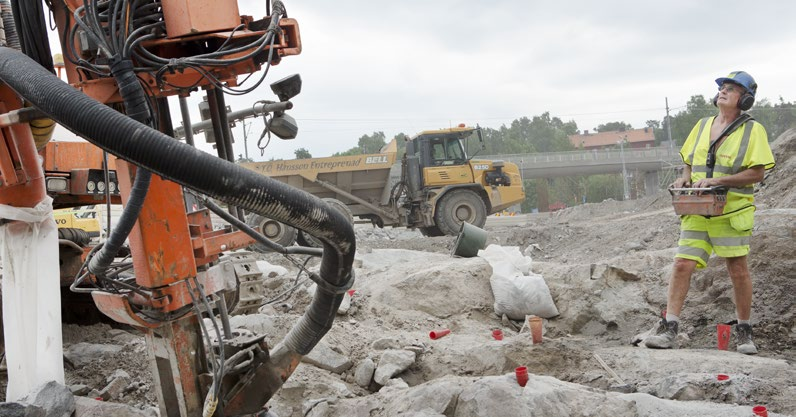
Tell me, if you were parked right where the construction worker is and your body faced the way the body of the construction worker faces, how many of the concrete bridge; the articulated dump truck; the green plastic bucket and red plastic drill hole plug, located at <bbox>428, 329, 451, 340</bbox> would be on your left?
0

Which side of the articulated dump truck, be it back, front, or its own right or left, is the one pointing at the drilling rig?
right

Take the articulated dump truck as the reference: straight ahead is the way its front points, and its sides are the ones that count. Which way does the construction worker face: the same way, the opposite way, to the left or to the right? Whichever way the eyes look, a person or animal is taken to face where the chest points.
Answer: the opposite way

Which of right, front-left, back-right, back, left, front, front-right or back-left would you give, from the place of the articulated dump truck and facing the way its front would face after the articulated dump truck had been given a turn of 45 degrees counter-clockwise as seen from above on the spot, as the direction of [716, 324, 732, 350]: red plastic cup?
back-right

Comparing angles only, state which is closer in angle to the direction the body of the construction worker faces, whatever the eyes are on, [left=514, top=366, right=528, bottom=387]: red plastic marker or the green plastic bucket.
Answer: the red plastic marker

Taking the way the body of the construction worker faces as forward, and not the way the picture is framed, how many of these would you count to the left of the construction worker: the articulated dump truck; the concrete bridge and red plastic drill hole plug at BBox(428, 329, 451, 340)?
0

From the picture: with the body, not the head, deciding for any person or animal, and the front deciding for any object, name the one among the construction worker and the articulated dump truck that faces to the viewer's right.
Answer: the articulated dump truck

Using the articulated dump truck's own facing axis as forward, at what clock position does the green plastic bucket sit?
The green plastic bucket is roughly at 3 o'clock from the articulated dump truck.

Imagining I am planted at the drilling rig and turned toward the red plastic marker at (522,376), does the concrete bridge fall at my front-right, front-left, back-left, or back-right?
front-left

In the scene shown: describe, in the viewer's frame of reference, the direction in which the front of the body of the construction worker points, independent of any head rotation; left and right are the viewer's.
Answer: facing the viewer and to the left of the viewer

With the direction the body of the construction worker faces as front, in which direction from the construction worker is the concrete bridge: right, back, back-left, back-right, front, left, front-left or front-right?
back-right

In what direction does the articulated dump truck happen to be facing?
to the viewer's right

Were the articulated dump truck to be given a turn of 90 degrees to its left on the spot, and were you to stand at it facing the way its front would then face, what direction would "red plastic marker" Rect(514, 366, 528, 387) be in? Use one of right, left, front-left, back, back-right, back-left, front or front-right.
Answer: back

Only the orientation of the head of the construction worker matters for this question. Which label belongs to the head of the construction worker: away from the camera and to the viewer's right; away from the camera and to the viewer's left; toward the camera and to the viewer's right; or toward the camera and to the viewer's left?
toward the camera and to the viewer's left

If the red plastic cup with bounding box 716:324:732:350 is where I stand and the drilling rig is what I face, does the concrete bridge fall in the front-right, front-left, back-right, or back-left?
back-right

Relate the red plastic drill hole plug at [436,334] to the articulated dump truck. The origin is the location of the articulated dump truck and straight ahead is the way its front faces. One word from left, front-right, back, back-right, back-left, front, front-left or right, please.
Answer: right

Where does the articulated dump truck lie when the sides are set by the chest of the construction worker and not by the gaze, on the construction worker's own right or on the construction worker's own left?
on the construction worker's own right

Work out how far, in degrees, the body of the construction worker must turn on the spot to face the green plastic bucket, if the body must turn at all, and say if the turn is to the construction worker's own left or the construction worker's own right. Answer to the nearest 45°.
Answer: approximately 90° to the construction worker's own right
